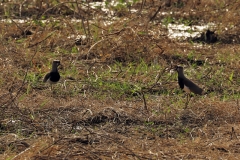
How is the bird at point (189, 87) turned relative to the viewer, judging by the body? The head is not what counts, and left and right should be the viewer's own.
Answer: facing to the left of the viewer
